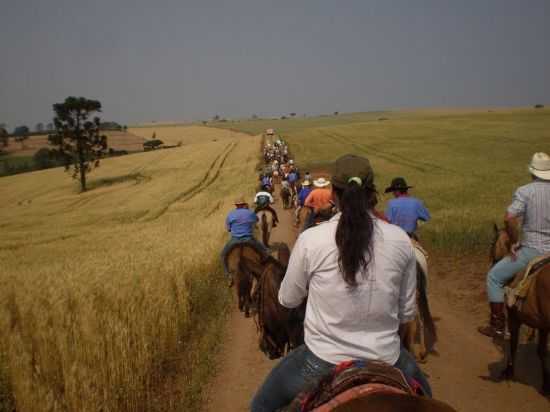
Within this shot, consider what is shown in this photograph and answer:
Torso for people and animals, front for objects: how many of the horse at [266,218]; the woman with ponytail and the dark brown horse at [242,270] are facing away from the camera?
3

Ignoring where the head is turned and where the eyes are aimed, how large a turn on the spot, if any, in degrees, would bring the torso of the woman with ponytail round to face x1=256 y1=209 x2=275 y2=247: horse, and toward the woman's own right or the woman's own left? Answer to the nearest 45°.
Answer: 0° — they already face it

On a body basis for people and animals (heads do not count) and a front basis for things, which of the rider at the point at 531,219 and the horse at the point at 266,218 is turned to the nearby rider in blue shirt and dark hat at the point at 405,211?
the rider

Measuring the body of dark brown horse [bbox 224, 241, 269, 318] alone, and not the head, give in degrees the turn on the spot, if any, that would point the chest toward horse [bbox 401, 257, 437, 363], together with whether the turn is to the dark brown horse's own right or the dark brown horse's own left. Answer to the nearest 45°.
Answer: approximately 135° to the dark brown horse's own right

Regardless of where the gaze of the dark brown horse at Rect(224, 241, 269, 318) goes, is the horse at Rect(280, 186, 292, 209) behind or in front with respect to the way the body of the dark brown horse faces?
in front

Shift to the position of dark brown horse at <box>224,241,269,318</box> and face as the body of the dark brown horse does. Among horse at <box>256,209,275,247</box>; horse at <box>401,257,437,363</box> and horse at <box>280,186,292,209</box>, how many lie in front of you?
2

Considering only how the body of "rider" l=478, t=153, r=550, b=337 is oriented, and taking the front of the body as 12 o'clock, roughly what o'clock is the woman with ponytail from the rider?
The woman with ponytail is roughly at 8 o'clock from the rider.

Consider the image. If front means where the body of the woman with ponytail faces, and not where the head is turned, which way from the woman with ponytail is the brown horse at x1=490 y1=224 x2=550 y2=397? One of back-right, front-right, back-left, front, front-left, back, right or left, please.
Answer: front-right

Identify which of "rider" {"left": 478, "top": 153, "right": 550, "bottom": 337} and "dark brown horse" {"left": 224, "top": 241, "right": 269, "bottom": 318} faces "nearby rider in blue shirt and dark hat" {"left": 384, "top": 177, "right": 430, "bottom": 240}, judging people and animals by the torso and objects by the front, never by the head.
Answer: the rider

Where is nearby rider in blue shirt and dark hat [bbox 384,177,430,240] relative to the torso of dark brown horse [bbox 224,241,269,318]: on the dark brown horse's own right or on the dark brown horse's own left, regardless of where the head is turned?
on the dark brown horse's own right

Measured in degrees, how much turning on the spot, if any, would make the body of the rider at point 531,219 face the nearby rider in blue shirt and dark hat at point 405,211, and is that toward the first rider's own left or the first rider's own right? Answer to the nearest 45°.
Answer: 0° — they already face them

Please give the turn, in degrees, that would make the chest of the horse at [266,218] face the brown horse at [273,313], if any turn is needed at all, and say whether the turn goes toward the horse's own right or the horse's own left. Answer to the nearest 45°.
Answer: approximately 180°

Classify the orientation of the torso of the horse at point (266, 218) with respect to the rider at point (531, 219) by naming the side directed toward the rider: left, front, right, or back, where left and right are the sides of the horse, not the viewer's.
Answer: back

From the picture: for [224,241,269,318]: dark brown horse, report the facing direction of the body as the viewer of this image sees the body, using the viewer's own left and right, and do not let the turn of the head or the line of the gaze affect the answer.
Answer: facing away from the viewer

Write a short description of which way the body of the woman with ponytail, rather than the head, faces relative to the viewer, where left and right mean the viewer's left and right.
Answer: facing away from the viewer

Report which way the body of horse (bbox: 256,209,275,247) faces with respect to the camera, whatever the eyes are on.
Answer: away from the camera

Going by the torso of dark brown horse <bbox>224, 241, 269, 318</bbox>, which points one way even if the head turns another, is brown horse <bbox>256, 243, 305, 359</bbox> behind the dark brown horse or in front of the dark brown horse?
behind

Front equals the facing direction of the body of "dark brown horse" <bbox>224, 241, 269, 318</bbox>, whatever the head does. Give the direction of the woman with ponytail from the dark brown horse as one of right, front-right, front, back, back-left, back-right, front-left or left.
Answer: back
